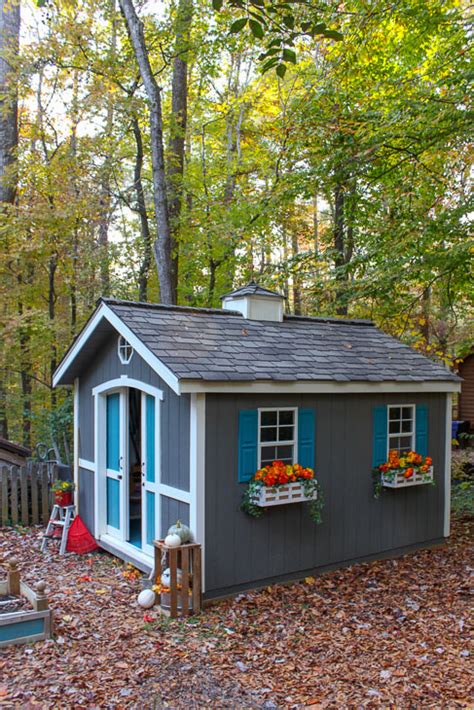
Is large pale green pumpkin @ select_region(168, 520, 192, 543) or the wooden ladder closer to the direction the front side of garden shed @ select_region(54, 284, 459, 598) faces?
the large pale green pumpkin

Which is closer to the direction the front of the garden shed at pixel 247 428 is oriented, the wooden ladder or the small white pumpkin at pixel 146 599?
the small white pumpkin

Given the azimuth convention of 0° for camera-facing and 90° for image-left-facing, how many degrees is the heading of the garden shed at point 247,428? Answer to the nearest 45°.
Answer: approximately 45°

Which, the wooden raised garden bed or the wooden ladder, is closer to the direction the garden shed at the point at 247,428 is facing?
the wooden raised garden bed
